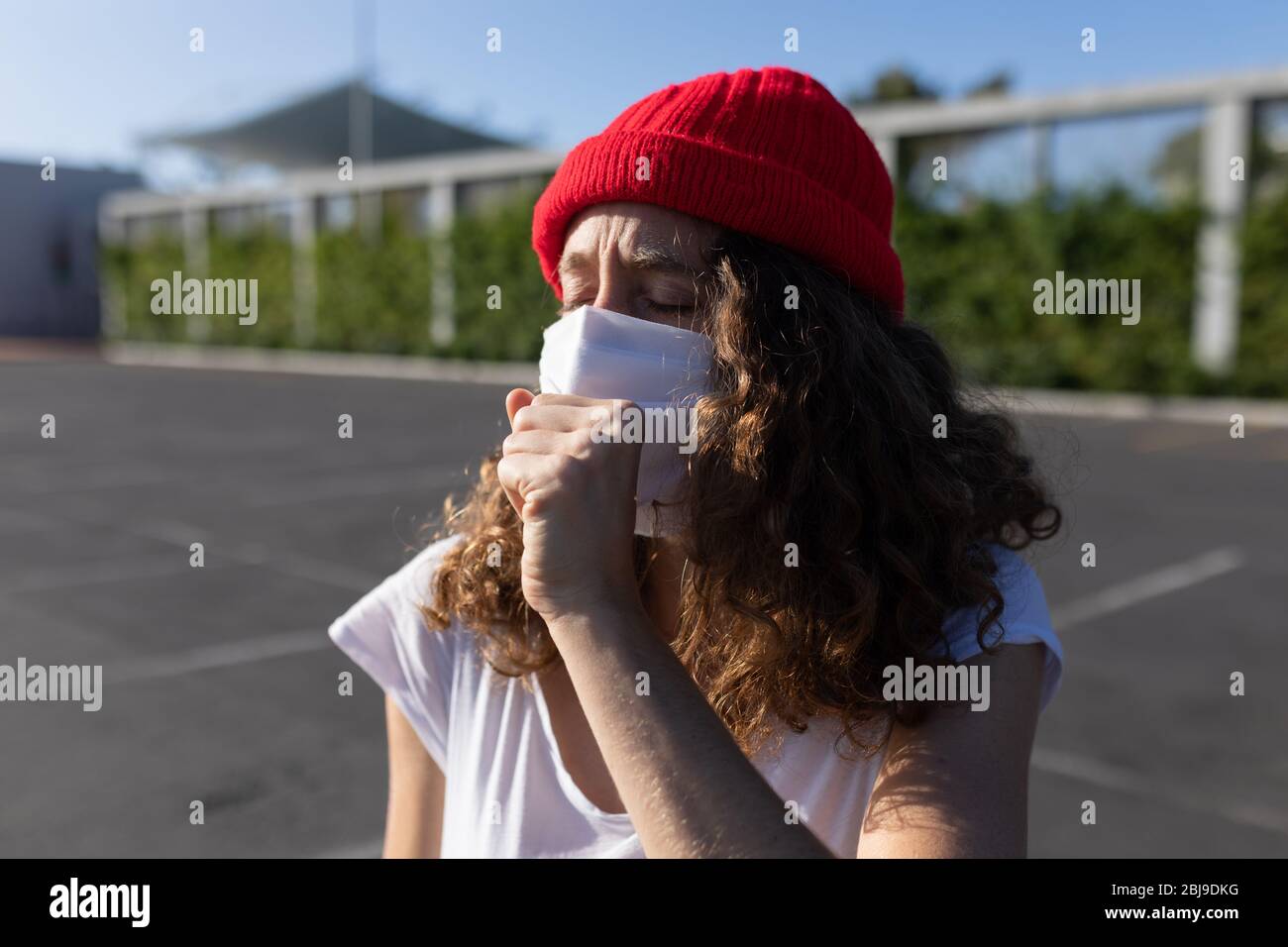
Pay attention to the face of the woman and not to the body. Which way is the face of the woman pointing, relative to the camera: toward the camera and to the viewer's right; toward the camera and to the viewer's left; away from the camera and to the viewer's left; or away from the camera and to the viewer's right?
toward the camera and to the viewer's left

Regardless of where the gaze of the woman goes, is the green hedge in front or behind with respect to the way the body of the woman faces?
behind

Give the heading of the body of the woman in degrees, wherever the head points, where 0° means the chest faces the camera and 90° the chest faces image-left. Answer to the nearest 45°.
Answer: approximately 45°
